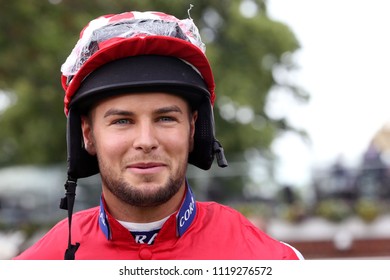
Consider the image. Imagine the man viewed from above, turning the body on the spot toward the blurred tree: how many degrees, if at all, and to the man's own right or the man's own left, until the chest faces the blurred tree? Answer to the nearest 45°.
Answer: approximately 180°

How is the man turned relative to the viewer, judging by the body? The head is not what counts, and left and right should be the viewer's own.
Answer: facing the viewer
